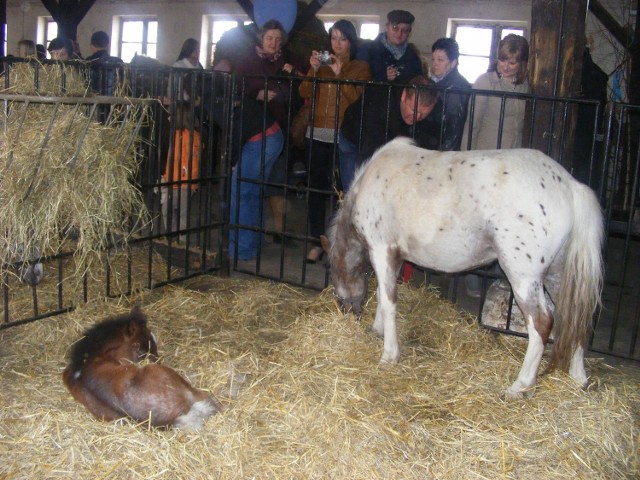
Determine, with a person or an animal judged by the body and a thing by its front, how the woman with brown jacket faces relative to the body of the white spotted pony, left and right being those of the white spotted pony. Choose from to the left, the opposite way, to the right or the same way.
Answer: to the left

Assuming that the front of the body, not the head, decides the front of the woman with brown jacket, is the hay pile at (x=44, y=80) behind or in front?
in front

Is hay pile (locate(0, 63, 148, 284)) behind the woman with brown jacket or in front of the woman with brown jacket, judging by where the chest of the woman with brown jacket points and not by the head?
in front

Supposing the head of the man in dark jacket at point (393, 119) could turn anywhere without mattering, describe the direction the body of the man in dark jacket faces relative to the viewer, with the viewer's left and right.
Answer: facing the viewer and to the right of the viewer

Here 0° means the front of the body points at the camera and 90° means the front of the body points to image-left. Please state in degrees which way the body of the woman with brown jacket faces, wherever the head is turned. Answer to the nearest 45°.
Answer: approximately 45°

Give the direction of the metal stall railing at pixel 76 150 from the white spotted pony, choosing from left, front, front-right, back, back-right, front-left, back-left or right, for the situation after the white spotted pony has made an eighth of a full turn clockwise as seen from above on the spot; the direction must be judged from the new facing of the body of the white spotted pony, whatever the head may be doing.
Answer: left

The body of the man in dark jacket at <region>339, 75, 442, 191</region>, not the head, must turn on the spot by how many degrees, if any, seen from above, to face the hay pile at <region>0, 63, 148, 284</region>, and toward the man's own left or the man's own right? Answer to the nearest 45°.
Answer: approximately 90° to the man's own right

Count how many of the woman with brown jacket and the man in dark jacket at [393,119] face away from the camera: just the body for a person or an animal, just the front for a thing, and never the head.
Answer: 0

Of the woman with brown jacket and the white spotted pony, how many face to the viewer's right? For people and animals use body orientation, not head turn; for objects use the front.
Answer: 0

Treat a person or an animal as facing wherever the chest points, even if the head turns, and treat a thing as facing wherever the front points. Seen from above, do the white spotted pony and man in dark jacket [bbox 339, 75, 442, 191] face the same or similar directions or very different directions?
very different directions
